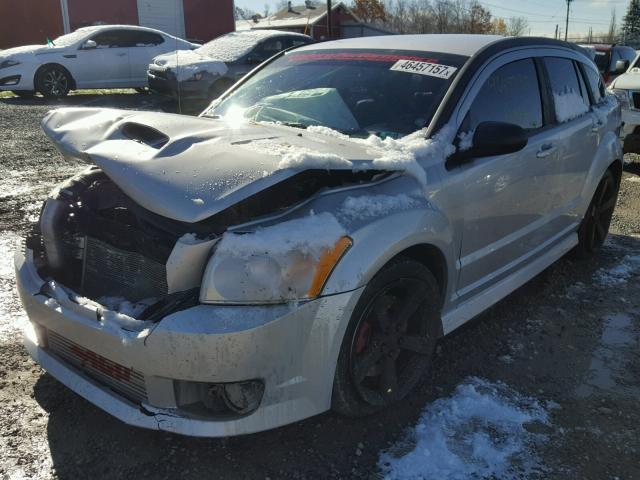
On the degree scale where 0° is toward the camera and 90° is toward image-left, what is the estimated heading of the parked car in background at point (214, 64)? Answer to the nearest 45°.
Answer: approximately 45°

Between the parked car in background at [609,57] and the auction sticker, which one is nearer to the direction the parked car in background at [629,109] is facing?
the auction sticker

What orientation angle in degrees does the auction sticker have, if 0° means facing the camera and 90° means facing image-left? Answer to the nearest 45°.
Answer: approximately 45°

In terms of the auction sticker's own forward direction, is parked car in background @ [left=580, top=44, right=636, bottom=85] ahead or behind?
behind

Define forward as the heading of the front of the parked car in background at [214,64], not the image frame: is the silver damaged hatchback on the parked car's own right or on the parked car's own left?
on the parked car's own left

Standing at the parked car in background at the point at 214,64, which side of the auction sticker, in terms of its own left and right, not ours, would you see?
right

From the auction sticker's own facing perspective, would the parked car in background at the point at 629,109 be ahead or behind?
behind

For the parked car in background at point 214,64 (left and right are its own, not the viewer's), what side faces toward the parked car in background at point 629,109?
left
